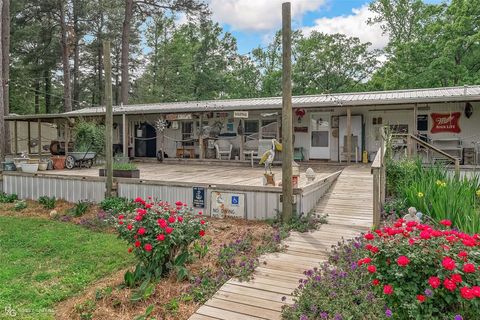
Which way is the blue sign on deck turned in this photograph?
toward the camera

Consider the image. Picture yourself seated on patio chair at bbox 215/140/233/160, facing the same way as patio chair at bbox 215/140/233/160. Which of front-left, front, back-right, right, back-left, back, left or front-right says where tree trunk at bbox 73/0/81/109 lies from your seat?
back-right

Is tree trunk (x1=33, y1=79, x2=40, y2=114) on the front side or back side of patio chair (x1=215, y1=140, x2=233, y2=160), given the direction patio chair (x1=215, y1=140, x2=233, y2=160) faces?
on the back side

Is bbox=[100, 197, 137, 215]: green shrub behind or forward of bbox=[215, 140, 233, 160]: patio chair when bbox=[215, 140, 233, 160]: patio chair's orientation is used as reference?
forward

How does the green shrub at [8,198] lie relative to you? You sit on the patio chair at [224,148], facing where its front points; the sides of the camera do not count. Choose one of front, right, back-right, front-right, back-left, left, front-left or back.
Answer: front-right

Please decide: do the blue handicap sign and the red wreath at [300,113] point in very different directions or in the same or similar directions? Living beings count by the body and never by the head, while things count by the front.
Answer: same or similar directions

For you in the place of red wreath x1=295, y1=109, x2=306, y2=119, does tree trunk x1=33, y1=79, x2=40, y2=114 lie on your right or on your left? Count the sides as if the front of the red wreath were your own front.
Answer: on your right

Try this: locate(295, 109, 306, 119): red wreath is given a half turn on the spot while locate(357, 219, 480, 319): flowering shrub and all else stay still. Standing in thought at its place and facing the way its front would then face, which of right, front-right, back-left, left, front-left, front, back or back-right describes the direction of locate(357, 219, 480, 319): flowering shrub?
back

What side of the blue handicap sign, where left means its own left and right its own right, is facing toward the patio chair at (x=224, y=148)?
back

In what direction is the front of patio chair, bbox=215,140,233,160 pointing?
toward the camera

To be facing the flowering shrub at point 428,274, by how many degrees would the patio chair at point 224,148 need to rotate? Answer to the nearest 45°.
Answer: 0° — it already faces it

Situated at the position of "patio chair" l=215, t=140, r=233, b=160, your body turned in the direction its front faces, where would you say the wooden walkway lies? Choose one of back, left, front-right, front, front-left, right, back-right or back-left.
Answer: front

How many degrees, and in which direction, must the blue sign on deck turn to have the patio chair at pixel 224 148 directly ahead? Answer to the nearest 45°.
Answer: approximately 180°

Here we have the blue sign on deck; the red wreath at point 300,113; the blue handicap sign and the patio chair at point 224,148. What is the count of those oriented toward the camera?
4

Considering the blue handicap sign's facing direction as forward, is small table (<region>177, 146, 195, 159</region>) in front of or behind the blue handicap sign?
behind

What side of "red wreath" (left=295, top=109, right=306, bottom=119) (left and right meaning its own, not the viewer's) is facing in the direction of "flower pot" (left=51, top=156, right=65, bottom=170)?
right
